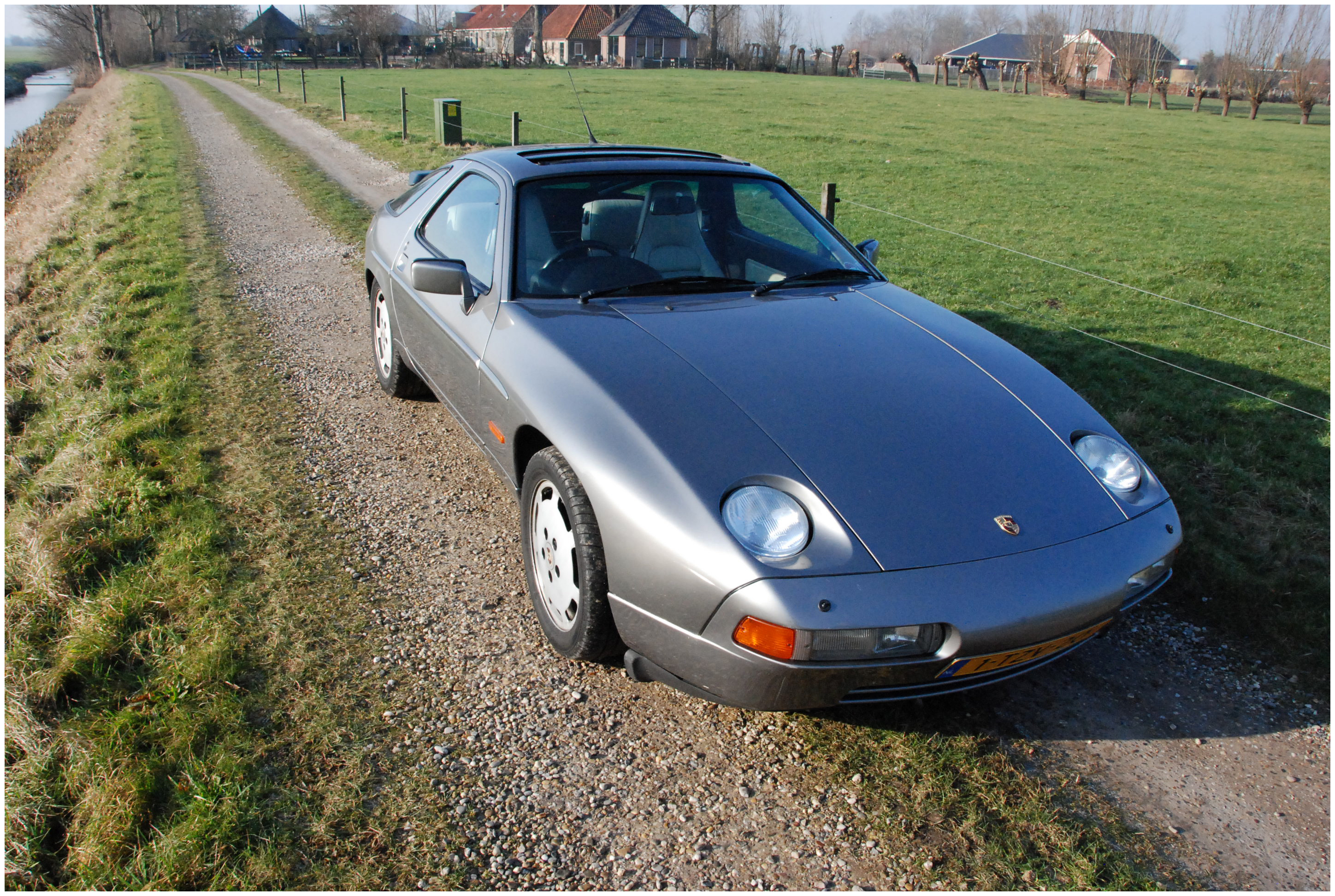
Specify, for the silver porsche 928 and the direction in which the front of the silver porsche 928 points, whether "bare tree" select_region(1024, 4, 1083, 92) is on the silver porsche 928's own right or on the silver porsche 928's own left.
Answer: on the silver porsche 928's own left

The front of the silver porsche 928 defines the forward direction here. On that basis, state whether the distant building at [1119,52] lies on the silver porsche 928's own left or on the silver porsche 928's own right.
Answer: on the silver porsche 928's own left

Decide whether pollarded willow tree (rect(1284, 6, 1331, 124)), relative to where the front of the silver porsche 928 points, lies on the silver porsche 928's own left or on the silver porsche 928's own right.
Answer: on the silver porsche 928's own left

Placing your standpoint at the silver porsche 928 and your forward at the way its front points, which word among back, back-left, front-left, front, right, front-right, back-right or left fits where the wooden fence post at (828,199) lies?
back-left

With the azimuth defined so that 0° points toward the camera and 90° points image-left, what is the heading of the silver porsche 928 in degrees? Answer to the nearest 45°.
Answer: approximately 315°
